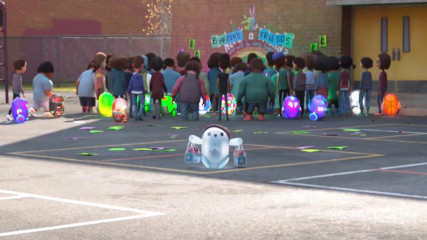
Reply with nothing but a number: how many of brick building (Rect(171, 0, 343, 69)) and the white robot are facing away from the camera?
0

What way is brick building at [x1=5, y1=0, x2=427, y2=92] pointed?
toward the camera

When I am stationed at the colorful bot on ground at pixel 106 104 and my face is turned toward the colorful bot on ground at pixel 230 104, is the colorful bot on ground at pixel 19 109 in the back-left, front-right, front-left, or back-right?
back-right

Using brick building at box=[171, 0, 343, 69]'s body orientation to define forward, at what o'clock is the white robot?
The white robot is roughly at 12 o'clock from the brick building.

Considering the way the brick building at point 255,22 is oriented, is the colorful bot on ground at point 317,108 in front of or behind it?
in front

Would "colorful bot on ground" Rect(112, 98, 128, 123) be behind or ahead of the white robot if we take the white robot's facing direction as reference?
behind

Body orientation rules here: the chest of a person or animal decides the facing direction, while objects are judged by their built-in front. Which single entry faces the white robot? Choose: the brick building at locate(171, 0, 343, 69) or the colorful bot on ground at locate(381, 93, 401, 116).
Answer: the brick building

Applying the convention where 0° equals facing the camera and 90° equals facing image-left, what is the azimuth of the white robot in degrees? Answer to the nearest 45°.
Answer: approximately 0°

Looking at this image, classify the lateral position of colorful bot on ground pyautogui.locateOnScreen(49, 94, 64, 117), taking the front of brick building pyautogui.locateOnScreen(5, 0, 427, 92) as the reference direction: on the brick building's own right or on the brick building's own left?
on the brick building's own right

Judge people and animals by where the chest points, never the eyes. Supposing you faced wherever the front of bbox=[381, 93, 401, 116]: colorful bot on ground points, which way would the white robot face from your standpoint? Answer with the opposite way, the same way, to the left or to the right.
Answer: the opposite way
